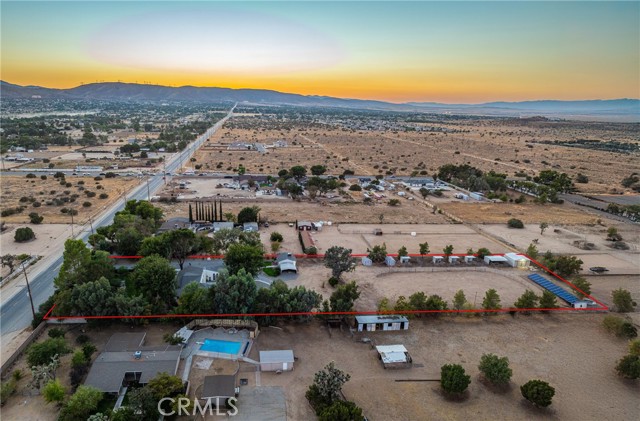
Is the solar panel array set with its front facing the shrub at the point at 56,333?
yes

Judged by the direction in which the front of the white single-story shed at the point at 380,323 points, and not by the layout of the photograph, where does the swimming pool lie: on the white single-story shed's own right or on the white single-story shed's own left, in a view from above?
on the white single-story shed's own right

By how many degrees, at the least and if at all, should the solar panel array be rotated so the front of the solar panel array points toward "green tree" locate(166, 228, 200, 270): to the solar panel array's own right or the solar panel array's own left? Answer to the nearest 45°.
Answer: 0° — it already faces it

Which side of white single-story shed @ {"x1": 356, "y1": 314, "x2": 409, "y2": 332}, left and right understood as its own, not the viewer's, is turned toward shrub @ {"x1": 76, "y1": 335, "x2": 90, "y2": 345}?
right

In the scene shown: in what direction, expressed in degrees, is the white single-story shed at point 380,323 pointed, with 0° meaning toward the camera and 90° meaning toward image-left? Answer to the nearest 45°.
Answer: approximately 0°

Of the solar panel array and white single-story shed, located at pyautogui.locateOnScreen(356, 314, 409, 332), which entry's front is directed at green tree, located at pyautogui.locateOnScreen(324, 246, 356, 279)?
the solar panel array

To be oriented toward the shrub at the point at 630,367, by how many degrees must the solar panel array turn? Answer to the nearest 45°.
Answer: approximately 90° to its left

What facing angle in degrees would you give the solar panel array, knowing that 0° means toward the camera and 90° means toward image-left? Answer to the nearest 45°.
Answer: approximately 45°

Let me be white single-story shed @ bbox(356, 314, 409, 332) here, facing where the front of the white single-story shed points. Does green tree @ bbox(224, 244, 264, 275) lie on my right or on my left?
on my right

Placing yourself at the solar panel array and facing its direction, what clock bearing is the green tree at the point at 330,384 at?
The green tree is roughly at 11 o'clock from the solar panel array.
